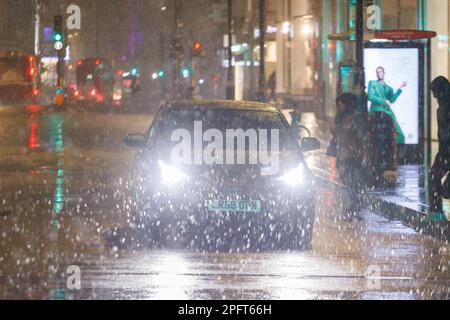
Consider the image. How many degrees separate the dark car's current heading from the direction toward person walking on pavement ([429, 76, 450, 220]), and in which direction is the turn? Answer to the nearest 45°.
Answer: approximately 135° to its left

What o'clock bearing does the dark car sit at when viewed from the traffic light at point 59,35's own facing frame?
The dark car is roughly at 12 o'clock from the traffic light.

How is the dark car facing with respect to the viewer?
toward the camera

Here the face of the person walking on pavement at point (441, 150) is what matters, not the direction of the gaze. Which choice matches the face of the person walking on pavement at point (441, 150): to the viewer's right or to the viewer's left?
to the viewer's left

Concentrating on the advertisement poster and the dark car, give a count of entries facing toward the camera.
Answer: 2

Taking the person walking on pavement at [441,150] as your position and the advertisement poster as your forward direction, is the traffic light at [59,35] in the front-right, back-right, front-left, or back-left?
front-left

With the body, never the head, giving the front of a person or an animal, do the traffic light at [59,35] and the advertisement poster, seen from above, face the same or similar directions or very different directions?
same or similar directions

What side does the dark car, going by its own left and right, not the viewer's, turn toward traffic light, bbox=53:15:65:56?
back

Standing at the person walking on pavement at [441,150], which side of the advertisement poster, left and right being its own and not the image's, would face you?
front

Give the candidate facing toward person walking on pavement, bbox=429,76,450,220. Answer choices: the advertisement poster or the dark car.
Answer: the advertisement poster

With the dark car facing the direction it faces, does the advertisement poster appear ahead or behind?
behind

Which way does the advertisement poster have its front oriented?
toward the camera

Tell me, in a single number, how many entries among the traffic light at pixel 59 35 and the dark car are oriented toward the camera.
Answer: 2
